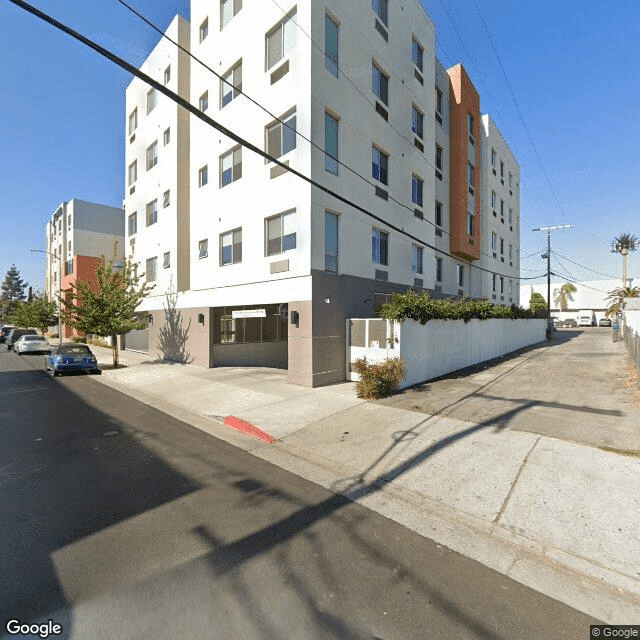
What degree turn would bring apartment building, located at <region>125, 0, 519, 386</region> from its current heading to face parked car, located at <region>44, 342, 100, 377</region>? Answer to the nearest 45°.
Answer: approximately 45° to its right

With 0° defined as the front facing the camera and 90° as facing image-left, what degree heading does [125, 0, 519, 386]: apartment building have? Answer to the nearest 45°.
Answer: approximately 45°

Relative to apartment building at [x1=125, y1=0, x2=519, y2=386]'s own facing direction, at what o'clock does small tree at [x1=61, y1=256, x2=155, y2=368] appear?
The small tree is roughly at 2 o'clock from the apartment building.

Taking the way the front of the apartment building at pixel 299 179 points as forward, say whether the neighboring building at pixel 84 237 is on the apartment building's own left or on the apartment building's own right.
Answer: on the apartment building's own right

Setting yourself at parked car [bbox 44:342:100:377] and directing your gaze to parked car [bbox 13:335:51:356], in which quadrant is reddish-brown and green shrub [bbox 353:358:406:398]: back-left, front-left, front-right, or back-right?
back-right

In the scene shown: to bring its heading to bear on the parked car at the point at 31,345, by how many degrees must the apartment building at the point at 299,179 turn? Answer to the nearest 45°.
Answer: approximately 90° to its right

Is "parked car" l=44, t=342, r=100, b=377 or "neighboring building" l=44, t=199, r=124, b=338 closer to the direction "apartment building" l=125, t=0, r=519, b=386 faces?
the parked car
